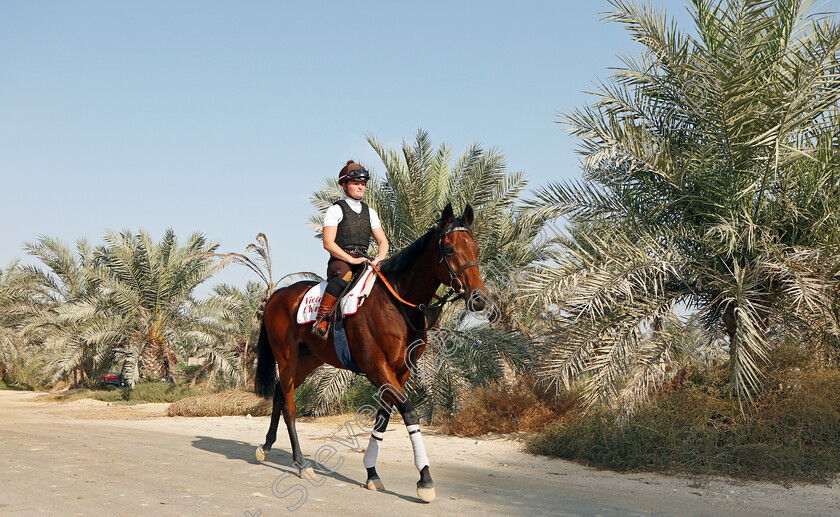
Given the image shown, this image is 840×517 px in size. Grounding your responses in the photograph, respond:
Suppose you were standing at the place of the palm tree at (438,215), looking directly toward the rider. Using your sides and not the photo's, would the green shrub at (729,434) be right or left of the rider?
left

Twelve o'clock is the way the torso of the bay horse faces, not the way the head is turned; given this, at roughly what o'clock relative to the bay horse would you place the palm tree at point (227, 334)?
The palm tree is roughly at 7 o'clock from the bay horse.

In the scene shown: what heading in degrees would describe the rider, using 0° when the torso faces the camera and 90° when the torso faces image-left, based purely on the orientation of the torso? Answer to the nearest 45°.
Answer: approximately 315°

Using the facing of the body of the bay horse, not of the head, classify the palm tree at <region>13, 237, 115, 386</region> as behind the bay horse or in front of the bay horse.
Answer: behind
